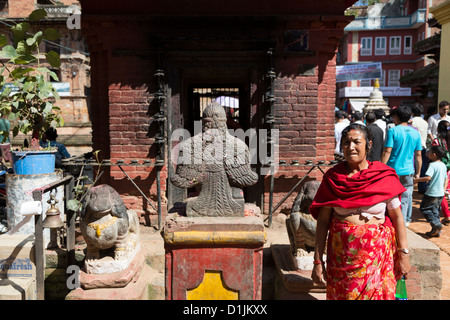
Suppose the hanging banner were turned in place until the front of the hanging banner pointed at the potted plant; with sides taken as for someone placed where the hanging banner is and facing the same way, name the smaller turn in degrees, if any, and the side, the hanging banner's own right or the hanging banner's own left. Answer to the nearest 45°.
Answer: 0° — it already faces it

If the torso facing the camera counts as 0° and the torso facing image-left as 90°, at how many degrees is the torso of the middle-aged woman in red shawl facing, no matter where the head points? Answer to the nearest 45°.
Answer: approximately 0°

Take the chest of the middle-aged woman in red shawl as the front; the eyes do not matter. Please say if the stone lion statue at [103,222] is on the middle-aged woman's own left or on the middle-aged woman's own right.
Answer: on the middle-aged woman's own right

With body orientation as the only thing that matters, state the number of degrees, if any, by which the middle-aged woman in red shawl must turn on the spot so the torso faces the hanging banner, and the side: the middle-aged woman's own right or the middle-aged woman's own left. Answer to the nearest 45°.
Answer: approximately 180°

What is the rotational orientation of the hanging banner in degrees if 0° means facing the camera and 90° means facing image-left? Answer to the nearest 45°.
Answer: approximately 0°

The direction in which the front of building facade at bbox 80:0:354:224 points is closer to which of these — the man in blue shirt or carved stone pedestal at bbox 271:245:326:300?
the carved stone pedestal

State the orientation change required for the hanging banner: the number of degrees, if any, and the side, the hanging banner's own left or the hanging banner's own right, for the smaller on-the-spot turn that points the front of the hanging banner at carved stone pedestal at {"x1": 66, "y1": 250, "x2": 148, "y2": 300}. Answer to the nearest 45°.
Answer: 0° — it already faces it

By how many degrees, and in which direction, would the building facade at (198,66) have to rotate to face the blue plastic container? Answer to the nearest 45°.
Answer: approximately 90° to its right
